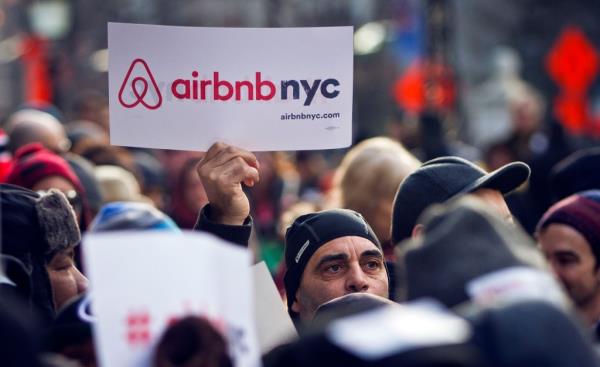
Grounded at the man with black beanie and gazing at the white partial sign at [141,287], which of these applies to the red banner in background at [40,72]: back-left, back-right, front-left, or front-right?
back-right

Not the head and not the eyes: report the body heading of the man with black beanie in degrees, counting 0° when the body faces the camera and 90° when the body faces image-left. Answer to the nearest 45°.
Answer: approximately 315°

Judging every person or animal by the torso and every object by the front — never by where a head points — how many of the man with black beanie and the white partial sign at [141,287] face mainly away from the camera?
0

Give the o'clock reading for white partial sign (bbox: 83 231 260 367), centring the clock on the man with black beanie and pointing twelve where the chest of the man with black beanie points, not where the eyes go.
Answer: The white partial sign is roughly at 2 o'clock from the man with black beanie.

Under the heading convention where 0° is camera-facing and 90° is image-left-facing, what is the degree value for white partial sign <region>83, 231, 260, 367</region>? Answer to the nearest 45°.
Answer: approximately 0°

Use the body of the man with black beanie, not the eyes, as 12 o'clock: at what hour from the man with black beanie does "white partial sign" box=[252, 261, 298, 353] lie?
The white partial sign is roughly at 2 o'clock from the man with black beanie.

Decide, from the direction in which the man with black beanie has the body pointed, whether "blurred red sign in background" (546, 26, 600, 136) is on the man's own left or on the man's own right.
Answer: on the man's own left

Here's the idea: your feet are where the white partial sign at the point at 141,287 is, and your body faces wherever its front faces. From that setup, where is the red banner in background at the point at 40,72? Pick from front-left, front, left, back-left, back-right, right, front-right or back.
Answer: back

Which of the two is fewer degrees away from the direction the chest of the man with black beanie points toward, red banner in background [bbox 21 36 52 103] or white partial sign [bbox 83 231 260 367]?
the white partial sign
